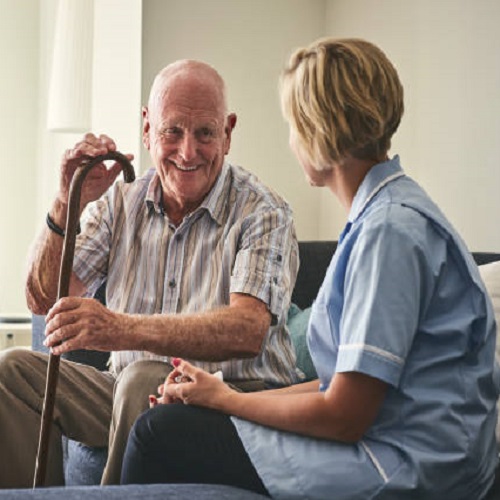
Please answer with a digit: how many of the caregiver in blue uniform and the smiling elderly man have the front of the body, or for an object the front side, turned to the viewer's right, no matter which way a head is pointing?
0

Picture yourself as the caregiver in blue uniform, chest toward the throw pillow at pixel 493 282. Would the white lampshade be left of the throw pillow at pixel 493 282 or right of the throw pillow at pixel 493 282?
left

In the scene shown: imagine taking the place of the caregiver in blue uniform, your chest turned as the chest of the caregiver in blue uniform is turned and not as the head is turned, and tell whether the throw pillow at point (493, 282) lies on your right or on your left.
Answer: on your right

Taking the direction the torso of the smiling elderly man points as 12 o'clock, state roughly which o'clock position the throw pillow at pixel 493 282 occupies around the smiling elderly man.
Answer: The throw pillow is roughly at 8 o'clock from the smiling elderly man.

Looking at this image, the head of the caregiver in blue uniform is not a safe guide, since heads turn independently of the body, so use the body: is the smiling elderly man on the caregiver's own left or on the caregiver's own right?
on the caregiver's own right

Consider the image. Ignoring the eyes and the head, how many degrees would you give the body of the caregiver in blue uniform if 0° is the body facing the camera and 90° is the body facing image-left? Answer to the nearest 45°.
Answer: approximately 90°

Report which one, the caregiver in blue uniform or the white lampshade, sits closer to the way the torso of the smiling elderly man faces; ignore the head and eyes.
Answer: the caregiver in blue uniform

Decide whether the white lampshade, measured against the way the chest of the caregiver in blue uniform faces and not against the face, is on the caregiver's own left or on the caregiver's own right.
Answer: on the caregiver's own right

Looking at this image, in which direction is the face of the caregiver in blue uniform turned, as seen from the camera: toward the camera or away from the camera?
away from the camera

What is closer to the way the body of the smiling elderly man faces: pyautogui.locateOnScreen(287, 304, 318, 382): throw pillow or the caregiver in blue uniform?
the caregiver in blue uniform
